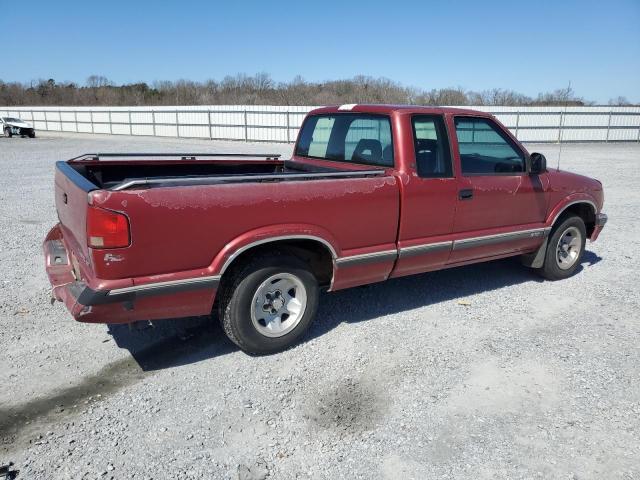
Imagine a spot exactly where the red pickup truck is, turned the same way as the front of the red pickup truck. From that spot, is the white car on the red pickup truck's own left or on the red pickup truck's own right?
on the red pickup truck's own left

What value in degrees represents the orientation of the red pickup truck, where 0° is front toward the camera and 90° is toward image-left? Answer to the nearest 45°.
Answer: approximately 225°

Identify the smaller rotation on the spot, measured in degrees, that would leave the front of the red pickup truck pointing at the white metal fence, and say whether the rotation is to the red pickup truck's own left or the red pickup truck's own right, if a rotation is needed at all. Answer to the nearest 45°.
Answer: approximately 45° to the red pickup truck's own left
